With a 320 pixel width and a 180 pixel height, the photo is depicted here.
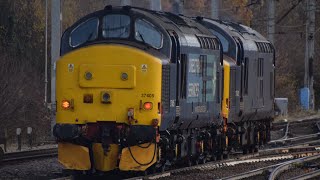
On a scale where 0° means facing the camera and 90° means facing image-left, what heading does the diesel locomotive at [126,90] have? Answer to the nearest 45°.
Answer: approximately 0°
